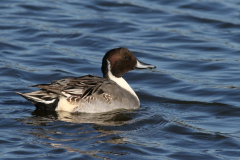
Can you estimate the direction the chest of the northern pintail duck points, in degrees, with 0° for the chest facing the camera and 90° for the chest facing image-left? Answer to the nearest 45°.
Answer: approximately 270°
